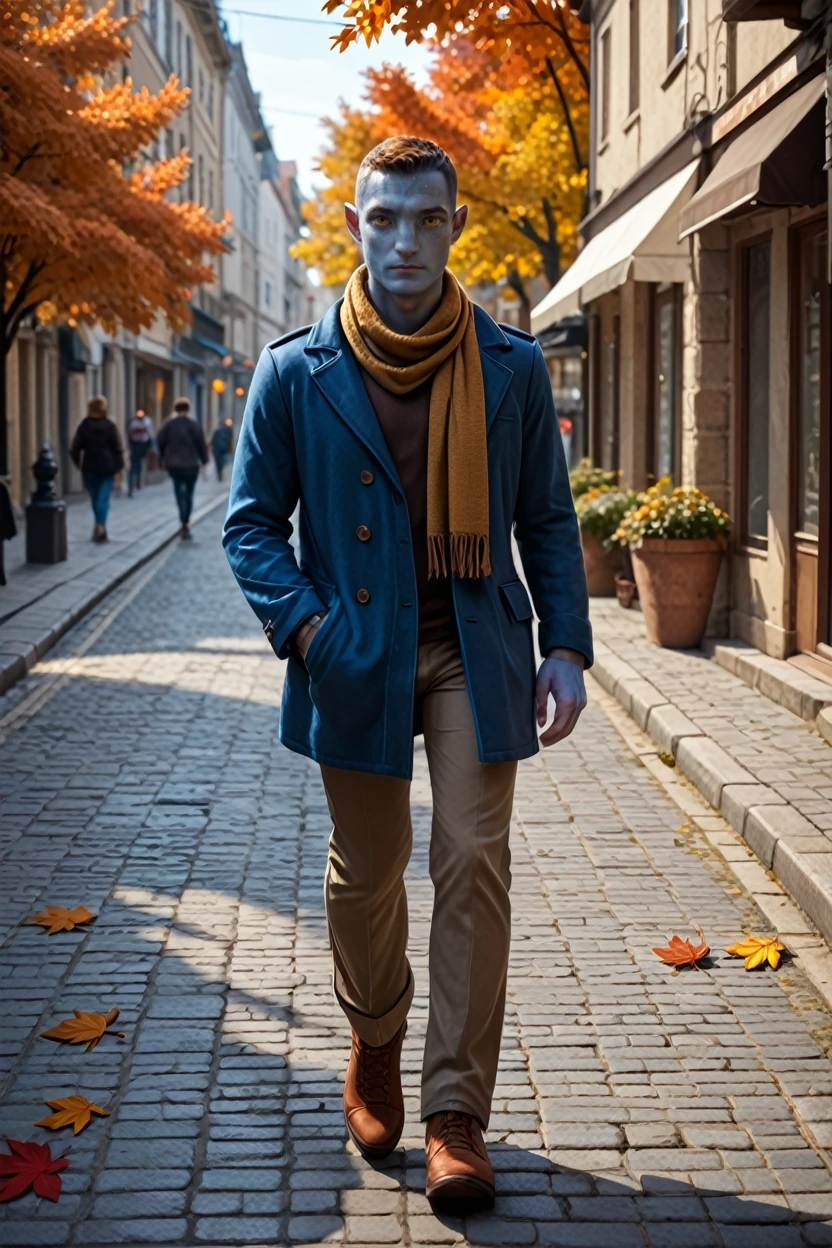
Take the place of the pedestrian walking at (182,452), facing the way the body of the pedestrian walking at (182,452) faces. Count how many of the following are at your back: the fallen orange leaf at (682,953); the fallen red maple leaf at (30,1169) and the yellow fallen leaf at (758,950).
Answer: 3

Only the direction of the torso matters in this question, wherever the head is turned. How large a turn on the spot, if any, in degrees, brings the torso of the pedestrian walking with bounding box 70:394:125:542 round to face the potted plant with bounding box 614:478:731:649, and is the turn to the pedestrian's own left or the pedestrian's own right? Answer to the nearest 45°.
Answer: approximately 180°

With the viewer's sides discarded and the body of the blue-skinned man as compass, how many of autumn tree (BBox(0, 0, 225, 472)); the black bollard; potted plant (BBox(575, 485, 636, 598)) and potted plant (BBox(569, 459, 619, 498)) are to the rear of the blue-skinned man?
4

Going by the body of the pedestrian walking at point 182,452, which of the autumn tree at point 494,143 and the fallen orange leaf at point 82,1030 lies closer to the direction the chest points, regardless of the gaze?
the autumn tree

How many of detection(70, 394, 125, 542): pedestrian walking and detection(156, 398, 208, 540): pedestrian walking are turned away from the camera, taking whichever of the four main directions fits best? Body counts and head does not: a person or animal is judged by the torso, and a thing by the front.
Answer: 2

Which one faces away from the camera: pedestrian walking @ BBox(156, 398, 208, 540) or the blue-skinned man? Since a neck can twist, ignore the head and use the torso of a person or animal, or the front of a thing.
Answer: the pedestrian walking

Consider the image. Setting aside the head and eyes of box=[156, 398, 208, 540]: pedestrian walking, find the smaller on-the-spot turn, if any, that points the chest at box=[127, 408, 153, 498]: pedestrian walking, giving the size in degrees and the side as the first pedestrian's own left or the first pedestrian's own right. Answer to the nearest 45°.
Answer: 0° — they already face them

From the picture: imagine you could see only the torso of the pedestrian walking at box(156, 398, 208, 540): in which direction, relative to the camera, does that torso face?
away from the camera

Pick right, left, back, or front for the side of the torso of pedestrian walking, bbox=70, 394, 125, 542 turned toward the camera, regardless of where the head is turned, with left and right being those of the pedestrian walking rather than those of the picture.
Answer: back

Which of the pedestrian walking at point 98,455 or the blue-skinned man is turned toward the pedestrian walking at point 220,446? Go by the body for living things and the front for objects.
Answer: the pedestrian walking at point 98,455

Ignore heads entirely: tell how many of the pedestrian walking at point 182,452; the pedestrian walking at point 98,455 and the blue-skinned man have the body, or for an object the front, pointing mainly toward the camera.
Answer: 1

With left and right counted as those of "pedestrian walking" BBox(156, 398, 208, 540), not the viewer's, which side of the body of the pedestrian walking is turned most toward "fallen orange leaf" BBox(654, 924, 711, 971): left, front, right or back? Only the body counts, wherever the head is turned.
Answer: back
